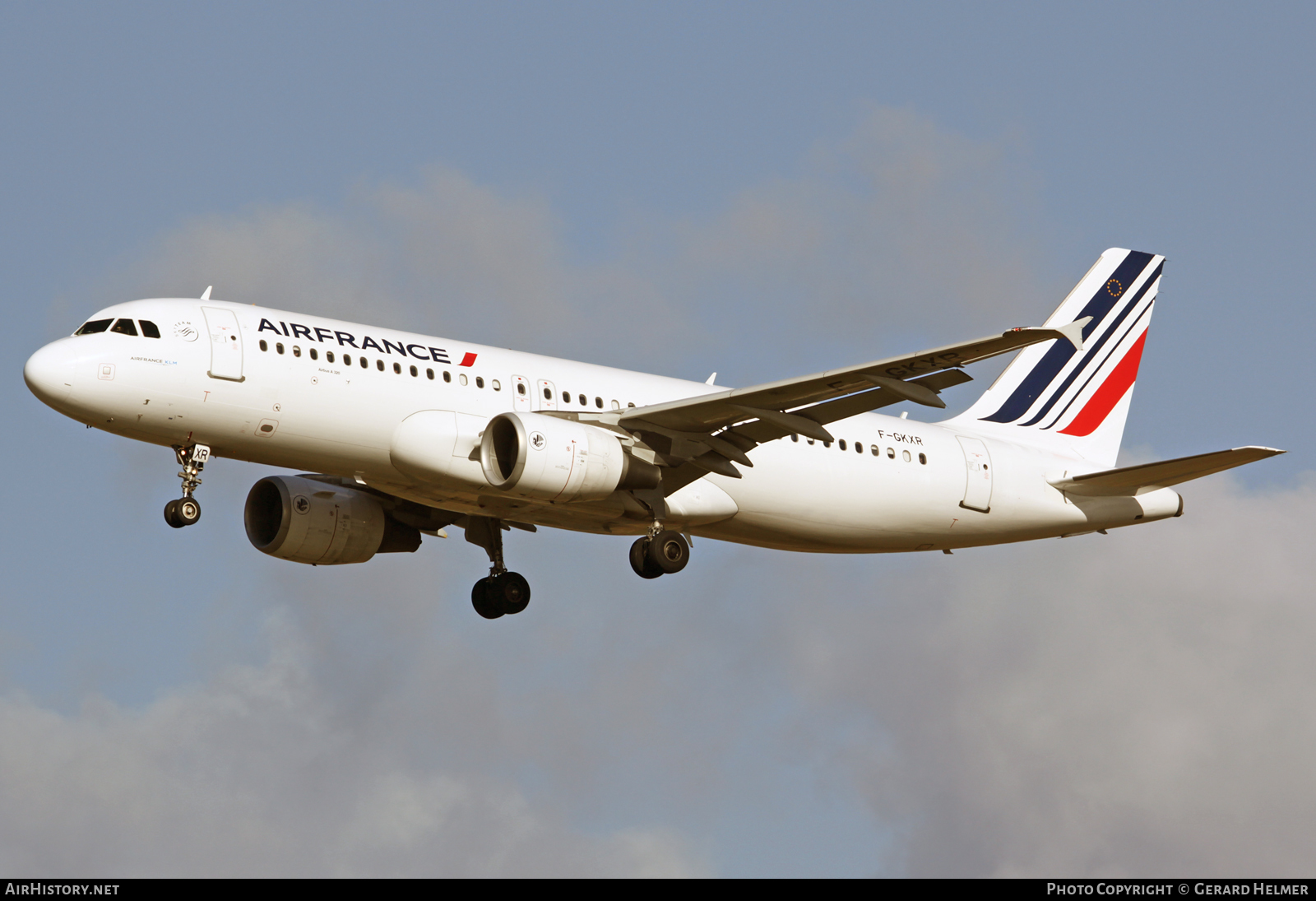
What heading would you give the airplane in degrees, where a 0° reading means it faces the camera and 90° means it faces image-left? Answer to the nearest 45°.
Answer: approximately 45°
